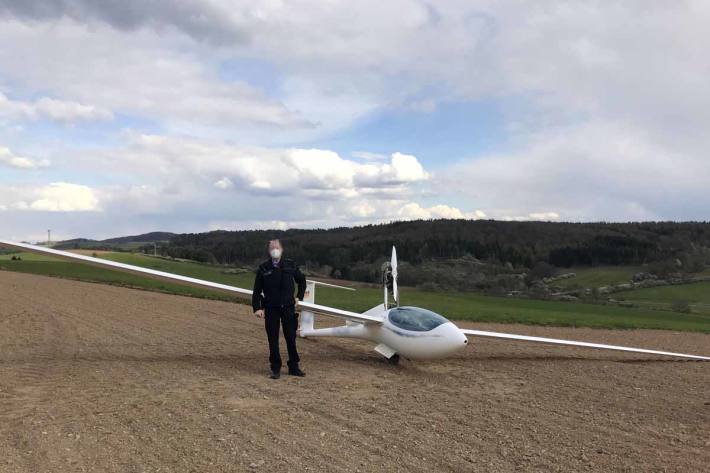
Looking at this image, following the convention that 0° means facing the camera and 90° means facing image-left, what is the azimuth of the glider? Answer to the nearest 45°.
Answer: approximately 315°
